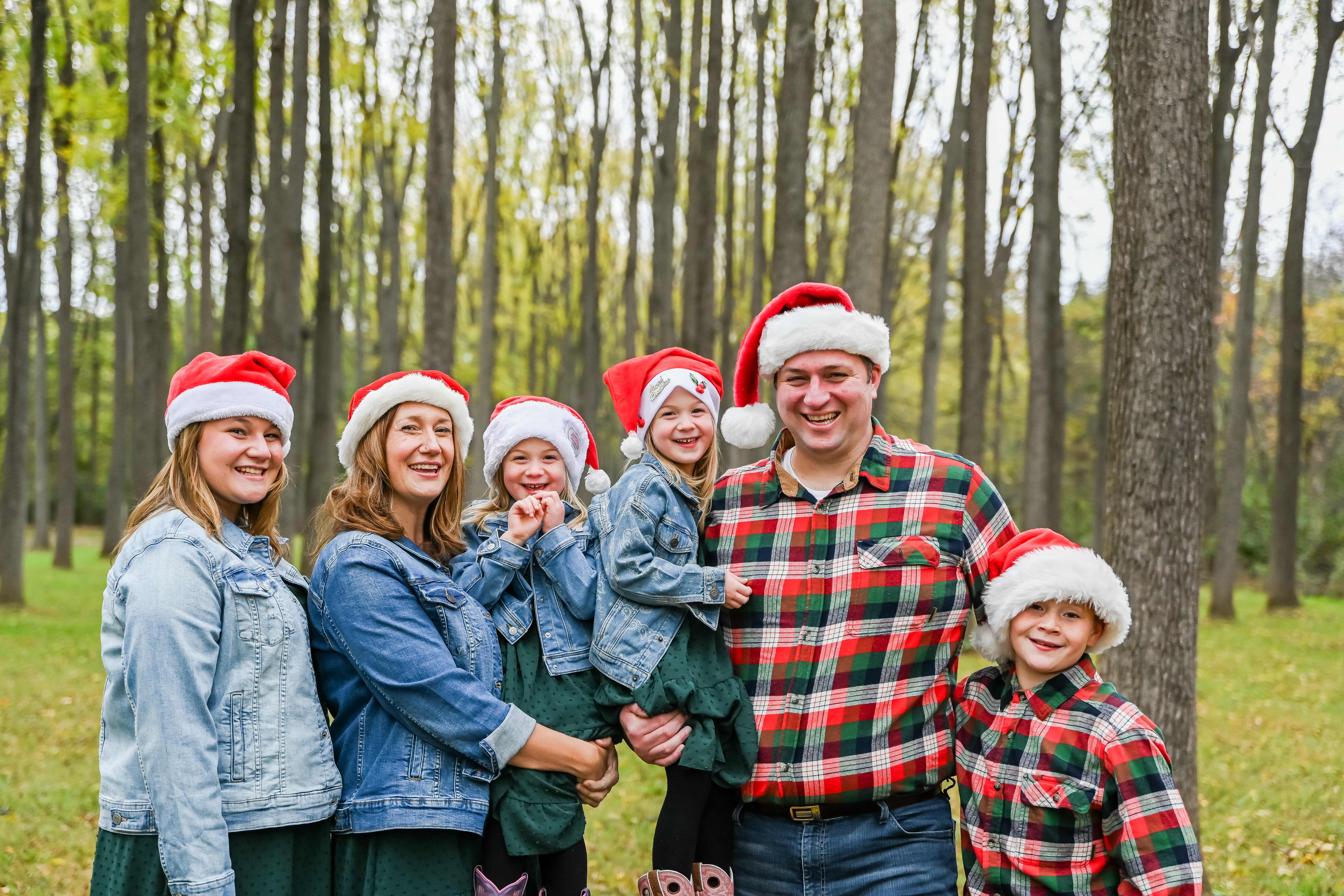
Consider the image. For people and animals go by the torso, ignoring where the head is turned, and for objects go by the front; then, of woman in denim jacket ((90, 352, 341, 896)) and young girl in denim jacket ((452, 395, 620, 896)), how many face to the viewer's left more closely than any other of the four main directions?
0

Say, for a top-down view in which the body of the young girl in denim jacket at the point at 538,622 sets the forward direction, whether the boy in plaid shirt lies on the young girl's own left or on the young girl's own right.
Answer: on the young girl's own left

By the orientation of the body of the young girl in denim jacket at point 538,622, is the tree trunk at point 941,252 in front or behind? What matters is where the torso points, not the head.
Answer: behind

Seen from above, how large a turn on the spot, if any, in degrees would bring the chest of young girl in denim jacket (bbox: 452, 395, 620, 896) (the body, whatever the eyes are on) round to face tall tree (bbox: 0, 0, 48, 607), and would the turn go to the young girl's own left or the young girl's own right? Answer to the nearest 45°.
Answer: approximately 135° to the young girl's own right

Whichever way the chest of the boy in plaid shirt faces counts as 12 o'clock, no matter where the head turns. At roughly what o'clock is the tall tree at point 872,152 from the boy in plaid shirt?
The tall tree is roughly at 4 o'clock from the boy in plaid shirt.

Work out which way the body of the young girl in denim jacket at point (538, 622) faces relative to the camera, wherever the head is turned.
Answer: toward the camera

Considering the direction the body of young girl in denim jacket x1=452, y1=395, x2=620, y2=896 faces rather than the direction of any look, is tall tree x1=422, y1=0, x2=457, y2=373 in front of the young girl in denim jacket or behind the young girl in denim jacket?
behind

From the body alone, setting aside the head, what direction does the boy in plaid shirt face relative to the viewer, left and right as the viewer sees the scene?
facing the viewer and to the left of the viewer

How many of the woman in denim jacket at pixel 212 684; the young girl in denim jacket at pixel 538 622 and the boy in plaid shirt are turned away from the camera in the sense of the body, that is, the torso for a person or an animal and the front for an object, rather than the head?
0

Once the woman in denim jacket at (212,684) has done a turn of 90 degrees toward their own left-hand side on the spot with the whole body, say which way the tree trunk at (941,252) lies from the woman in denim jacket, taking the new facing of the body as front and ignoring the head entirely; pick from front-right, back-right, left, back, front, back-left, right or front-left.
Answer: front
